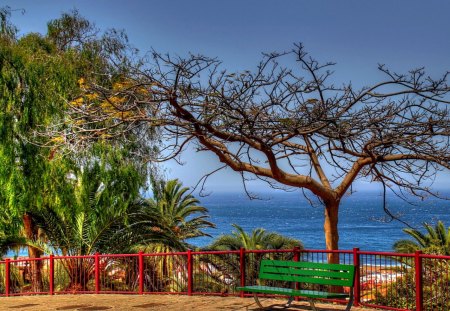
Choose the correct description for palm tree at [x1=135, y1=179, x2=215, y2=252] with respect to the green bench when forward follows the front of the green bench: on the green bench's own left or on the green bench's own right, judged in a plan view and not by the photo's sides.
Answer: on the green bench's own right

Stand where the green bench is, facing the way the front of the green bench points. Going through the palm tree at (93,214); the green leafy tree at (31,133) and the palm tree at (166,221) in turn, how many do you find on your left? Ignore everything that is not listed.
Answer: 0

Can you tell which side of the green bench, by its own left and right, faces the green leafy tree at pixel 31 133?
right

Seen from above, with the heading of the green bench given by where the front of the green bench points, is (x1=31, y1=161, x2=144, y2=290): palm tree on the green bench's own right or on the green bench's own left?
on the green bench's own right

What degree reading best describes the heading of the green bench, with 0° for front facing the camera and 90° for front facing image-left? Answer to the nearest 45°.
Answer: approximately 45°
